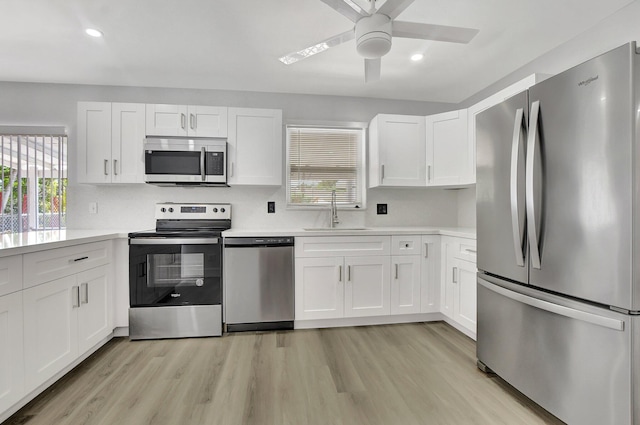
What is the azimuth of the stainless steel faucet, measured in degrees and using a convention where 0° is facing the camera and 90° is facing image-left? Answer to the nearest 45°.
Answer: approximately 0°

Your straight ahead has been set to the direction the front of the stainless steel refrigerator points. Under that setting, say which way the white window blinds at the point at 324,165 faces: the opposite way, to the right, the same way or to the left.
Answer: to the left

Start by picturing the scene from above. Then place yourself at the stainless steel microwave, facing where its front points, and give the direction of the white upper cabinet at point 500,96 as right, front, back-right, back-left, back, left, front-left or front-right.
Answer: front-left

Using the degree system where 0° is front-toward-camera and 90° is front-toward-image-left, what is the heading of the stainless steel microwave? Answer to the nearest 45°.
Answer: approximately 0°

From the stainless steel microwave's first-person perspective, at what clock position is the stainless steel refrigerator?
The stainless steel refrigerator is roughly at 11 o'clock from the stainless steel microwave.

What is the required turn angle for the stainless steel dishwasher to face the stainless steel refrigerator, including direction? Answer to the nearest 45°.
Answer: approximately 45° to its left

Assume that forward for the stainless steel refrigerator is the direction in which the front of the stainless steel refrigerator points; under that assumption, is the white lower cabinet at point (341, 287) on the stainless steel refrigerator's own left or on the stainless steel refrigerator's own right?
on the stainless steel refrigerator's own right
